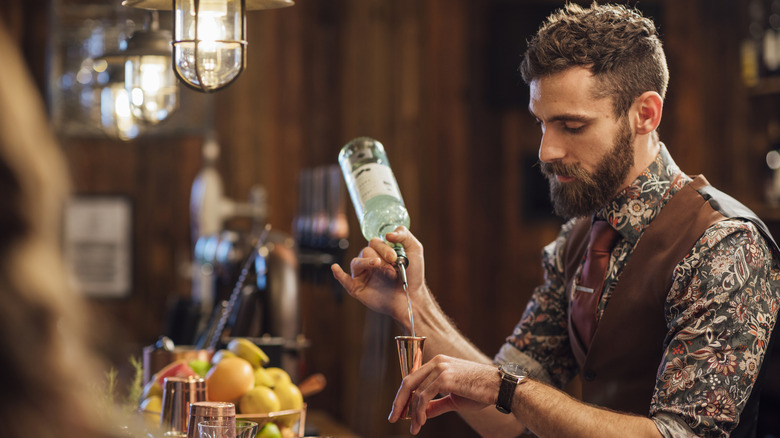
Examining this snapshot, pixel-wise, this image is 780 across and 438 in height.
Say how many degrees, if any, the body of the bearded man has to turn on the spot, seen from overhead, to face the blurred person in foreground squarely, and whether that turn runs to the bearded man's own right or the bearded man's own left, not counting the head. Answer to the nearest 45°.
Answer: approximately 45° to the bearded man's own left

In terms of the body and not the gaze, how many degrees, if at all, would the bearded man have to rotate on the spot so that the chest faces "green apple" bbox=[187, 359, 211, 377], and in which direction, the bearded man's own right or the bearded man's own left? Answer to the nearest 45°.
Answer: approximately 45° to the bearded man's own right

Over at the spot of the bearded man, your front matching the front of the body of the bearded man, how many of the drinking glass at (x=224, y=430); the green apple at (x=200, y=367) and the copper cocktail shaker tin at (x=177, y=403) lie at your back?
0

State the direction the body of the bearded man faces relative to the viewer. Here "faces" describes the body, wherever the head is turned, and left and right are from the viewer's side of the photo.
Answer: facing the viewer and to the left of the viewer

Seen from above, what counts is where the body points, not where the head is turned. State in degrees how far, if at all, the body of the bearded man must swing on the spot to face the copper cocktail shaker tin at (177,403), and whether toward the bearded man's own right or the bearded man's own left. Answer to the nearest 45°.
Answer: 0° — they already face it

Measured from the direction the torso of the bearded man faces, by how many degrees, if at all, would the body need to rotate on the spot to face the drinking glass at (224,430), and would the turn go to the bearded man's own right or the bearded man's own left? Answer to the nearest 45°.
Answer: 0° — they already face it

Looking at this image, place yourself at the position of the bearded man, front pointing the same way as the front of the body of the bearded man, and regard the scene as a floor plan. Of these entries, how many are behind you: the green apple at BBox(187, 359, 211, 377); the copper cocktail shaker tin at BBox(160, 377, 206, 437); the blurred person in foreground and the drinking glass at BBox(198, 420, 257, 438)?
0

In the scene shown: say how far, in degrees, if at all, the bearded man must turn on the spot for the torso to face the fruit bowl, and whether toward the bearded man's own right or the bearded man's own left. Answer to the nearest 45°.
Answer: approximately 45° to the bearded man's own right
